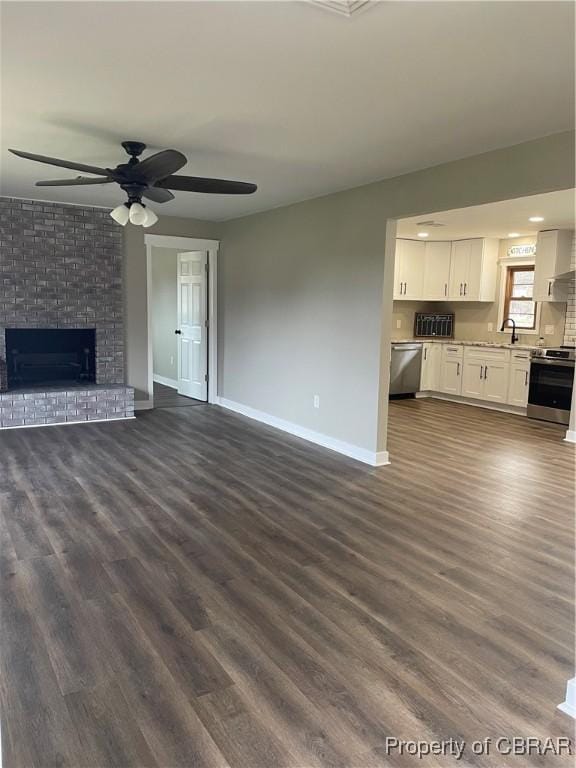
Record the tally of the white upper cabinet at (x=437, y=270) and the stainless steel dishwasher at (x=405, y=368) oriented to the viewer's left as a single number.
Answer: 0

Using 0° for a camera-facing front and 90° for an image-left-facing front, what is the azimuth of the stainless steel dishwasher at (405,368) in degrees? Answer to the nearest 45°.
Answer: approximately 315°

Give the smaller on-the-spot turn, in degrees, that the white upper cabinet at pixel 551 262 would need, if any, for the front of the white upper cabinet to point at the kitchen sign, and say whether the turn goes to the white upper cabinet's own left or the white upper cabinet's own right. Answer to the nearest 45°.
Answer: approximately 90° to the white upper cabinet's own right

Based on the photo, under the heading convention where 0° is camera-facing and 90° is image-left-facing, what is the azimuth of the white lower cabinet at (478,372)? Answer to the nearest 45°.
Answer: approximately 45°

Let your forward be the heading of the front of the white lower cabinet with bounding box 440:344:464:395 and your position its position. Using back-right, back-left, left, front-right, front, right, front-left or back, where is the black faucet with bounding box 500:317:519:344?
back-left

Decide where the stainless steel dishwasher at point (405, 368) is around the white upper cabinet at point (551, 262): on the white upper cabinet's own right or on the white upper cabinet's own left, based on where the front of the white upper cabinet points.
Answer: on the white upper cabinet's own right

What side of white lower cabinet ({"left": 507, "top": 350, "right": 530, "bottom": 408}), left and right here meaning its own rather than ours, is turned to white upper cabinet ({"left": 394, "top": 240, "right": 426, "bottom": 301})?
right

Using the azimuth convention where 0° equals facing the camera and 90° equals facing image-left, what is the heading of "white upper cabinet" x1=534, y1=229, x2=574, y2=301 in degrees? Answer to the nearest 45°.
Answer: approximately 45°

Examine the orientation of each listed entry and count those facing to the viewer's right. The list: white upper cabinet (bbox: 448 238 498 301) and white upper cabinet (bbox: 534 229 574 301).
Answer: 0
